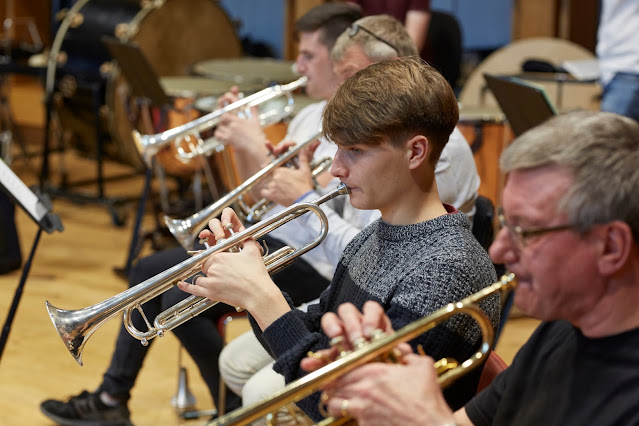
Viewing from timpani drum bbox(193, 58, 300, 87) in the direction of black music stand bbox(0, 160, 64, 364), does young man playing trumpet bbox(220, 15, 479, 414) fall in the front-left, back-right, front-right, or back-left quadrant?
front-left

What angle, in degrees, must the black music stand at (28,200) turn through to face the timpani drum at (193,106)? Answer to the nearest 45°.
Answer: approximately 45° to its left

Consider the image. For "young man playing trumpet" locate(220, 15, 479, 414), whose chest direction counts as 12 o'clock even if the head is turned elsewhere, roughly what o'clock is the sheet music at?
The sheet music is roughly at 12 o'clock from the young man playing trumpet.

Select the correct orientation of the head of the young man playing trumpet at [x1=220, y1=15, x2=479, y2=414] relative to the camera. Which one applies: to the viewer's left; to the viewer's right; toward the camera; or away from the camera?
to the viewer's left

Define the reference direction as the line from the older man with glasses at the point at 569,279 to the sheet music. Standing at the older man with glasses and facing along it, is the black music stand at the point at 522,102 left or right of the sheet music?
right

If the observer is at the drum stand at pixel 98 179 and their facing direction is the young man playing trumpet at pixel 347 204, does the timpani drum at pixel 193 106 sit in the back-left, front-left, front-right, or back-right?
front-left

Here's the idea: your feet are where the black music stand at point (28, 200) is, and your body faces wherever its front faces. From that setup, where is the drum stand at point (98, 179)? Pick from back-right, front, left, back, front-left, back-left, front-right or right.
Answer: left

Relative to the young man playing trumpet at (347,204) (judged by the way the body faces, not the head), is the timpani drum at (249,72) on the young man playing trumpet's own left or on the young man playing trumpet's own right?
on the young man playing trumpet's own right

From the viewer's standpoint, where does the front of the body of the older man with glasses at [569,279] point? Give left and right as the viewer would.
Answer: facing to the left of the viewer

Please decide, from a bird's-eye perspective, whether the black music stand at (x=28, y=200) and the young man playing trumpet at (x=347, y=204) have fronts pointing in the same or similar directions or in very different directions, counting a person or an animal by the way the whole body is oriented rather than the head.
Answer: very different directions

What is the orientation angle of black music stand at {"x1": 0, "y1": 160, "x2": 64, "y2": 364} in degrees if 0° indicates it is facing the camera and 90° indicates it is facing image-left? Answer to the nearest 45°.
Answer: approximately 270°

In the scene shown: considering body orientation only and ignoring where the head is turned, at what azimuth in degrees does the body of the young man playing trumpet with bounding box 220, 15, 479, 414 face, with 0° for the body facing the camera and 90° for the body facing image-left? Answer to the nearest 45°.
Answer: approximately 90°

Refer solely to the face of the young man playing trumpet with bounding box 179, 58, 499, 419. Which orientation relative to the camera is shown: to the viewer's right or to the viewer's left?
to the viewer's left

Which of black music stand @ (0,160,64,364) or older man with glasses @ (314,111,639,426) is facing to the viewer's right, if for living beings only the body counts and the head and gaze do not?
the black music stand
